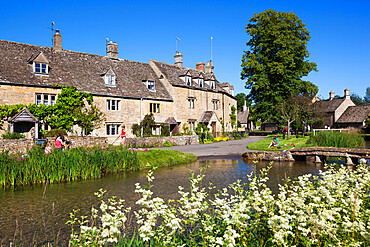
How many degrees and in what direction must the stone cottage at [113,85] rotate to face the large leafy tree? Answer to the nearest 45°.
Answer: approximately 45° to its left

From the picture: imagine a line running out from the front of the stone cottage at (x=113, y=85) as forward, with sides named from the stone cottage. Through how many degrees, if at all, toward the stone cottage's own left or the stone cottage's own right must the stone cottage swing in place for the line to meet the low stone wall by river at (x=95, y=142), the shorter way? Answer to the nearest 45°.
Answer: approximately 45° to the stone cottage's own right

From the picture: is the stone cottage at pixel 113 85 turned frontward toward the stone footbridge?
yes

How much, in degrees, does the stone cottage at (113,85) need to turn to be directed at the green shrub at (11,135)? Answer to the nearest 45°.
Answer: approximately 90° to its right

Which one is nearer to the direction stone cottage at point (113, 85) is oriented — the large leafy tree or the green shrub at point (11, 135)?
the large leafy tree

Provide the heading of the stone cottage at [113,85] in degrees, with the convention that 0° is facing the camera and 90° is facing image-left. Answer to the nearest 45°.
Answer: approximately 315°
